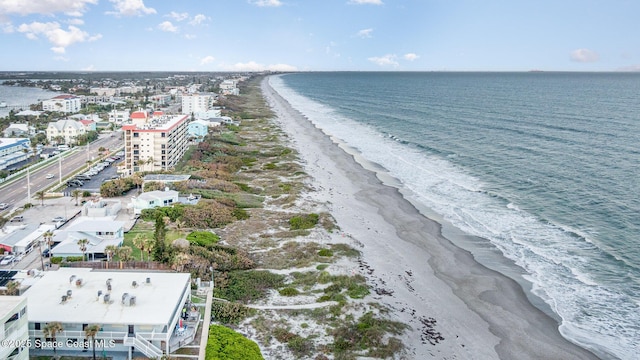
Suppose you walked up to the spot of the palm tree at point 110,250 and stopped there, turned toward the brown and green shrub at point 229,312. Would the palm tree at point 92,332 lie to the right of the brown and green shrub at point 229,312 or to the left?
right

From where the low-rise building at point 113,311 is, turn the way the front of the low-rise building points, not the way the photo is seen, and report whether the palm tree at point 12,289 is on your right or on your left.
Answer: on your right

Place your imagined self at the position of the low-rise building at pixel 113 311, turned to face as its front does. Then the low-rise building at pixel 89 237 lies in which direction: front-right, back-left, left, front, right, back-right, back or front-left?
back

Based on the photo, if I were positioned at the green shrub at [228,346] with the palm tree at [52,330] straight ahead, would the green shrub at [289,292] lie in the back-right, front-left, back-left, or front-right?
back-right

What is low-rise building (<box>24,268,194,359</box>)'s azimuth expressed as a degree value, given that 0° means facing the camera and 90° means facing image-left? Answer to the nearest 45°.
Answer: approximately 0°

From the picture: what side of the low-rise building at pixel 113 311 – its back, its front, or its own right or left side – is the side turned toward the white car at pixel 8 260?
back

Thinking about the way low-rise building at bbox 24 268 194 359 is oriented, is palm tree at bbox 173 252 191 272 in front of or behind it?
behind

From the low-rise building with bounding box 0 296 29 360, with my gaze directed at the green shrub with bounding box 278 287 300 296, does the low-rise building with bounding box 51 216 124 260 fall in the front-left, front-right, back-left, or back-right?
front-left

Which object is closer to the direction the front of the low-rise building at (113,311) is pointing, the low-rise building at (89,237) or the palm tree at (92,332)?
the palm tree

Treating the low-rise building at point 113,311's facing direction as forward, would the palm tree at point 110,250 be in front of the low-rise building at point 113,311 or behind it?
behind

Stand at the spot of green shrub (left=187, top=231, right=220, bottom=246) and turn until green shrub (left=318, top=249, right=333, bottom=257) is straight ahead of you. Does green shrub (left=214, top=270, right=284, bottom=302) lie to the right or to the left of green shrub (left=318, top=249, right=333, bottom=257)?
right
